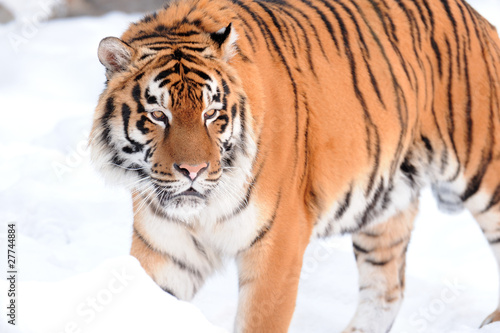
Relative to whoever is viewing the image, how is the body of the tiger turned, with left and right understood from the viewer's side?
facing the viewer and to the left of the viewer
